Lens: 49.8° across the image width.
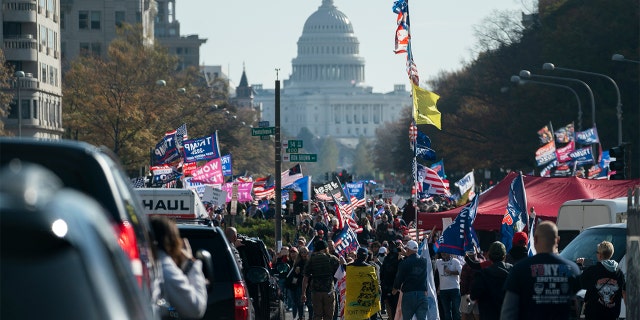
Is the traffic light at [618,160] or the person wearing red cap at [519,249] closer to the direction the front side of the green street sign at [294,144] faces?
the person wearing red cap

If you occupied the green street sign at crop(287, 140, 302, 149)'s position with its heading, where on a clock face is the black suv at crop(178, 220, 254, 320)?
The black suv is roughly at 12 o'clock from the green street sign.

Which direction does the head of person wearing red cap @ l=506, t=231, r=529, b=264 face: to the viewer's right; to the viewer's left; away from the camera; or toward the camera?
away from the camera

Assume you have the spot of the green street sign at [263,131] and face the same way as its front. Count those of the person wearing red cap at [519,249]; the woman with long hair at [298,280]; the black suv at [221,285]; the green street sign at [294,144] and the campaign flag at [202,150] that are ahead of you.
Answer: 3

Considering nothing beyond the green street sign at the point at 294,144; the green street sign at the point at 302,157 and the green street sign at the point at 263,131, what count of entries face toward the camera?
3

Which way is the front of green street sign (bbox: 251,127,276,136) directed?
toward the camera

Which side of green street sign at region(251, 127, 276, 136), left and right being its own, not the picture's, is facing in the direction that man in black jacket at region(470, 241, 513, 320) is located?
front

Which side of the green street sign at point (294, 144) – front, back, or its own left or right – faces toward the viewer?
front

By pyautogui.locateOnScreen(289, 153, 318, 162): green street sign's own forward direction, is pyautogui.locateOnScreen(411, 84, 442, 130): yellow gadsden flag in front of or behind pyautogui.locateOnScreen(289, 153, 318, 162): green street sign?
in front

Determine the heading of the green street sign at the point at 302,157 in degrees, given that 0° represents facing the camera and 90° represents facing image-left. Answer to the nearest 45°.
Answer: approximately 0°

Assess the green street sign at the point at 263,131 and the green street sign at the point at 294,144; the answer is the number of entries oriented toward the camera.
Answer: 2

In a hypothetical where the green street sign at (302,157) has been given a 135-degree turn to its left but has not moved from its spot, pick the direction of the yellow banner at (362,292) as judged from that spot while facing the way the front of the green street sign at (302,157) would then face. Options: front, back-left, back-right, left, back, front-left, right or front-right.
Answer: back-right
